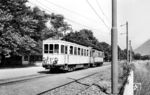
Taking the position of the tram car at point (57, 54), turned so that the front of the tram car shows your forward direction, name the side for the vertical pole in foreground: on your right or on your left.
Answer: on your left

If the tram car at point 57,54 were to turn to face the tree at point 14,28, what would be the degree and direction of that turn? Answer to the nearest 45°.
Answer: approximately 90° to its right

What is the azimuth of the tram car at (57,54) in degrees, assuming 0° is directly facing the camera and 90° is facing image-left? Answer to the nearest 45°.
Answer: approximately 45°

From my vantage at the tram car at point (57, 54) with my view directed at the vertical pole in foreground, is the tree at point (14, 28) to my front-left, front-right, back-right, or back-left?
back-right
